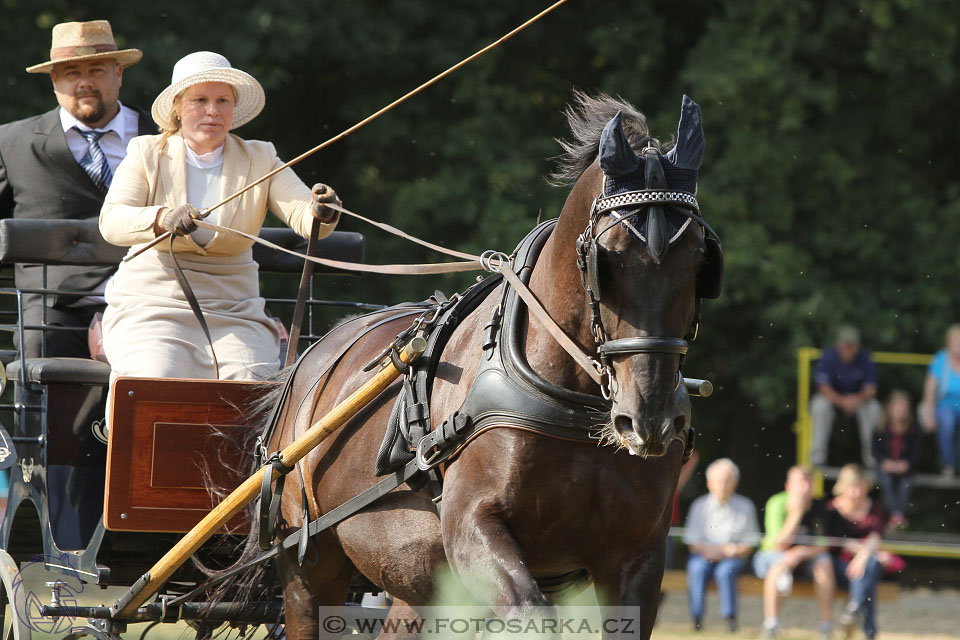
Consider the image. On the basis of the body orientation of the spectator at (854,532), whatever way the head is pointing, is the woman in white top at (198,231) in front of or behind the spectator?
in front

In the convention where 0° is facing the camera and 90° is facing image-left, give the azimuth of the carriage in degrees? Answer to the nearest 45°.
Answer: approximately 315°

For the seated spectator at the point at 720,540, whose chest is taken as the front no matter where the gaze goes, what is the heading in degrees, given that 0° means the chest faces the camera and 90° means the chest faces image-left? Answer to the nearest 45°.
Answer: approximately 0°

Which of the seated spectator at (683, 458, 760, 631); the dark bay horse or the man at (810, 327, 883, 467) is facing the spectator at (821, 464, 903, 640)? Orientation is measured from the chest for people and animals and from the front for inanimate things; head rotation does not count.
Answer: the man

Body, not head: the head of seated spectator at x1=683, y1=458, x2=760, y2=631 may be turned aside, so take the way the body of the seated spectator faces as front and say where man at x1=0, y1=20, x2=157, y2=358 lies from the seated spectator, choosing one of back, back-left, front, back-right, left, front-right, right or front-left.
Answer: front-right

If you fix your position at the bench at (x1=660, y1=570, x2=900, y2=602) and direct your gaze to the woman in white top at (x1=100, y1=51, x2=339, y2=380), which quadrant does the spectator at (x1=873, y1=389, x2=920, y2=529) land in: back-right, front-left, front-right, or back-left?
back-left

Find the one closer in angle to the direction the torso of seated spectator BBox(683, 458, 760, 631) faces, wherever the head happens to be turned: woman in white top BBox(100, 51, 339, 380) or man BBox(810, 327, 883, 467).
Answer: the woman in white top

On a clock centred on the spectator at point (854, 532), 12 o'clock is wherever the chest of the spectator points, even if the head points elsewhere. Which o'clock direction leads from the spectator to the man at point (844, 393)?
The man is roughly at 6 o'clock from the spectator.

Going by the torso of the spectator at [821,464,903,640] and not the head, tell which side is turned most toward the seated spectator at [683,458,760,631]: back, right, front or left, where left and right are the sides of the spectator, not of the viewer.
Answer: right

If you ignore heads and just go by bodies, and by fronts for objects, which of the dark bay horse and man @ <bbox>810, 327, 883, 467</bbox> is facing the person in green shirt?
the man

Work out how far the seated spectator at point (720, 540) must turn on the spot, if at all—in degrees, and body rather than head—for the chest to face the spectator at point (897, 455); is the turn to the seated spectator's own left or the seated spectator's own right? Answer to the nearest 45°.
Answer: approximately 135° to the seated spectator's own left
